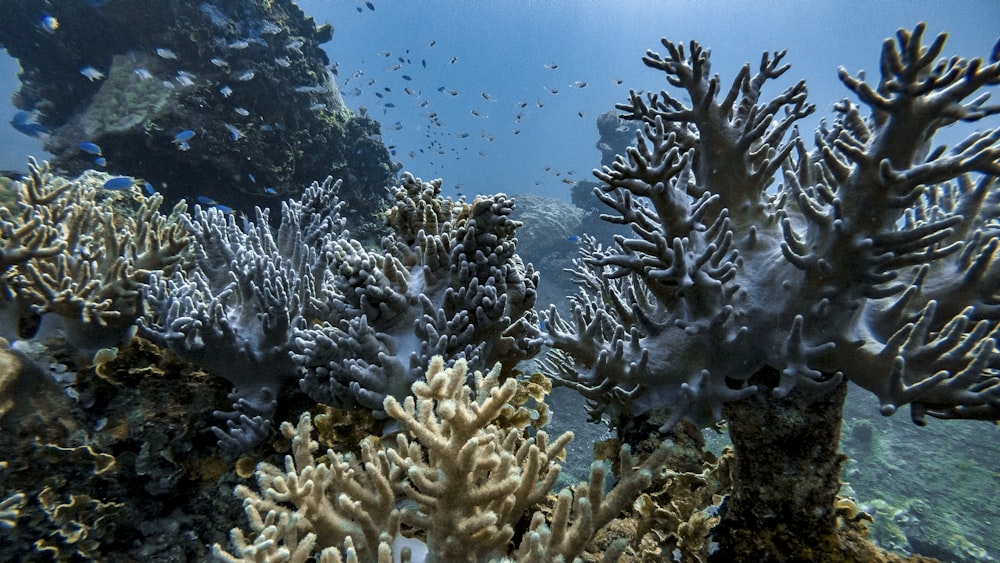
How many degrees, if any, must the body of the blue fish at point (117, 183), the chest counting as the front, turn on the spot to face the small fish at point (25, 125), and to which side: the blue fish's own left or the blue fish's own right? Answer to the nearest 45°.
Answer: approximately 90° to the blue fish's own right

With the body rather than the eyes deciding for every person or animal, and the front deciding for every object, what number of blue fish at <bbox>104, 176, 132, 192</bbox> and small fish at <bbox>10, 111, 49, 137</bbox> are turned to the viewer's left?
2

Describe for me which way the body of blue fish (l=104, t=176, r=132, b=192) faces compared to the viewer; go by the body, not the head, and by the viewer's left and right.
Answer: facing to the left of the viewer

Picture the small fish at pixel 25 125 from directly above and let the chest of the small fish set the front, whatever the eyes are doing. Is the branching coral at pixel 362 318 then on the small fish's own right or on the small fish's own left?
on the small fish's own left

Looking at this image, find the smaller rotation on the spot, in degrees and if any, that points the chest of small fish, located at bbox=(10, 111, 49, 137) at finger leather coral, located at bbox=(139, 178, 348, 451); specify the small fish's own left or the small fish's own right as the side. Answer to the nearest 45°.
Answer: approximately 180°

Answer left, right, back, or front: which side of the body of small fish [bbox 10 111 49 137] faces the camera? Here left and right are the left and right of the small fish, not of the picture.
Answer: left

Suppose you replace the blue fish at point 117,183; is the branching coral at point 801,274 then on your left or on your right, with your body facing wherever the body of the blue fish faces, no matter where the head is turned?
on your left
